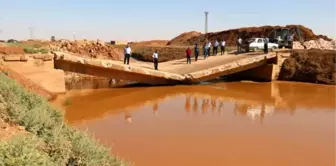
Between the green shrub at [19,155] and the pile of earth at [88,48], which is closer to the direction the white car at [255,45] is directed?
the pile of earth

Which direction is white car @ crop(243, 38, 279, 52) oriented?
to the viewer's left

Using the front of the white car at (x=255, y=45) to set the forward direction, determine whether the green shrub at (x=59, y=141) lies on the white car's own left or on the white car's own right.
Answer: on the white car's own left

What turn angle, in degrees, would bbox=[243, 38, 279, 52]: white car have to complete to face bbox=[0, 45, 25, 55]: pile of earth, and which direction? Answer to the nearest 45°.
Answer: approximately 45° to its left

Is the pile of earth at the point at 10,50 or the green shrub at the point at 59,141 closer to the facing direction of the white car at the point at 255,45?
the pile of earth

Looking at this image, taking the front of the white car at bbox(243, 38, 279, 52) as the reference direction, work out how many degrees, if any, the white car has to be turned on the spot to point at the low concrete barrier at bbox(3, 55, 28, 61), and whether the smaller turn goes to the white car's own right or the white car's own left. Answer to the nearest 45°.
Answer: approximately 45° to the white car's own left

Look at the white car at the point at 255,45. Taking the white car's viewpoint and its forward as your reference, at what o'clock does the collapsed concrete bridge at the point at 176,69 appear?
The collapsed concrete bridge is roughly at 10 o'clock from the white car.

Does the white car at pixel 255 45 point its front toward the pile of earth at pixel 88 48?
yes
